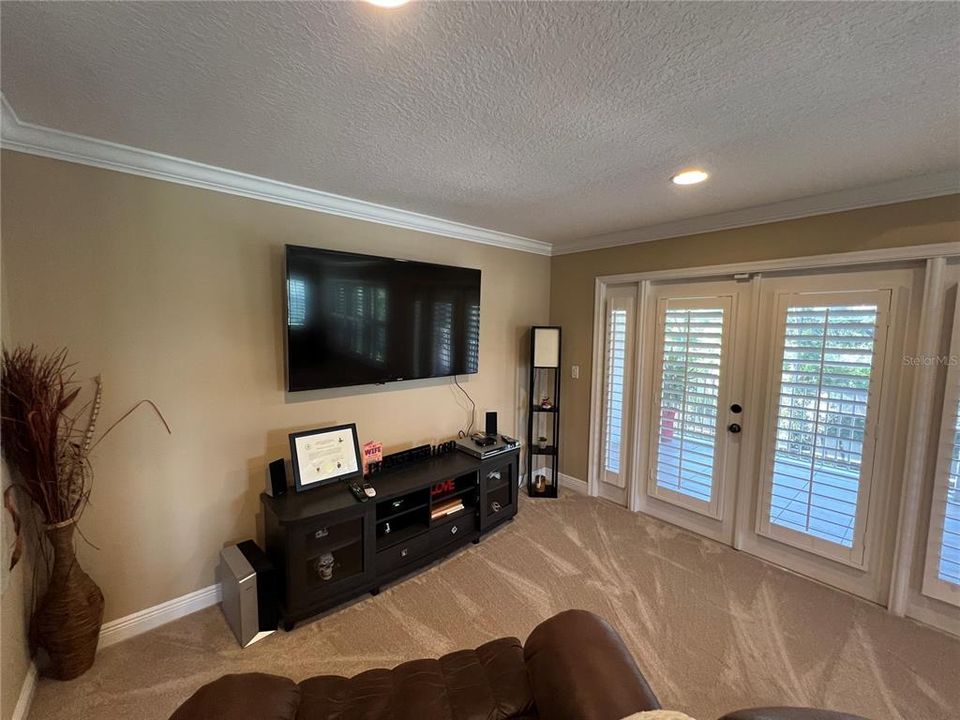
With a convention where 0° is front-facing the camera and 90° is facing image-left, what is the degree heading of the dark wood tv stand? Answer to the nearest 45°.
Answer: approximately 315°

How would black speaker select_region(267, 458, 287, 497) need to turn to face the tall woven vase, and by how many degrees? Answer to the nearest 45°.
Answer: approximately 135° to its right

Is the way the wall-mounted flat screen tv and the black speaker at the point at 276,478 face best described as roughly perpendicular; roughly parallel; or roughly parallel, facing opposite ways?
roughly parallel

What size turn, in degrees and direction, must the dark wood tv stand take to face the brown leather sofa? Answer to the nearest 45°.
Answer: approximately 45° to its right

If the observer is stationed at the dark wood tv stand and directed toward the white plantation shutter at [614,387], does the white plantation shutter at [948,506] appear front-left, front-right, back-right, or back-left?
front-right

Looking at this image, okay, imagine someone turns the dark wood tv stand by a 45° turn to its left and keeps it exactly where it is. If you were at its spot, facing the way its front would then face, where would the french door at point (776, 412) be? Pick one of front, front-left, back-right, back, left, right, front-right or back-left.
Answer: front

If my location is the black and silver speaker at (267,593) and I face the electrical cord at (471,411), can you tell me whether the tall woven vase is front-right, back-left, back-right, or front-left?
back-left

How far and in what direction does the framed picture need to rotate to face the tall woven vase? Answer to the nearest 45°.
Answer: approximately 135° to its right

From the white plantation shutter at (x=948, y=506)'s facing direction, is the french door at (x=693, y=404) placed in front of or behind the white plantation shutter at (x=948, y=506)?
in front

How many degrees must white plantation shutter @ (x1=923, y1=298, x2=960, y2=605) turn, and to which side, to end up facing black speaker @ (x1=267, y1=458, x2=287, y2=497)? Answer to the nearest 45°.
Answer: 0° — it already faces it

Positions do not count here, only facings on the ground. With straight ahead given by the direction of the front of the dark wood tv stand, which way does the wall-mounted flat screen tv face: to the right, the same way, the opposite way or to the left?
the same way

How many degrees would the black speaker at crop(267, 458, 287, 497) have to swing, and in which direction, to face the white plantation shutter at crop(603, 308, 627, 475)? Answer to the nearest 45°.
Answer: approximately 45° to its left

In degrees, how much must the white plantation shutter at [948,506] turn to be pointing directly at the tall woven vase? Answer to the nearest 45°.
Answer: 0° — it already faces it

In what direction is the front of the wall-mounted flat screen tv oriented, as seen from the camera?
facing the viewer and to the right of the viewer

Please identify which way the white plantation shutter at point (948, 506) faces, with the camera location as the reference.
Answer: facing the viewer and to the left of the viewer
